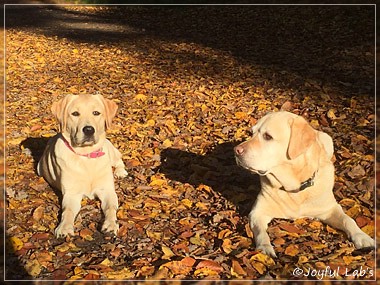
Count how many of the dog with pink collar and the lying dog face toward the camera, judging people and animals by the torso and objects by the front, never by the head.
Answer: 2

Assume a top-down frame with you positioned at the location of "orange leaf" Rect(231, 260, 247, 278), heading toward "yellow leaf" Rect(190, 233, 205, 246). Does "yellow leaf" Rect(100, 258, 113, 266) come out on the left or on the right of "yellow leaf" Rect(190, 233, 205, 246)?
left

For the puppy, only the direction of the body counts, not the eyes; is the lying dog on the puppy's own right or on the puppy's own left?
on the puppy's own left

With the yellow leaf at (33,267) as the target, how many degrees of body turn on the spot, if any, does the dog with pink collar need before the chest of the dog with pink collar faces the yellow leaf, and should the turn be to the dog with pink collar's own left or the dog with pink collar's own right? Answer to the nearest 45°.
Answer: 0° — it already faces it

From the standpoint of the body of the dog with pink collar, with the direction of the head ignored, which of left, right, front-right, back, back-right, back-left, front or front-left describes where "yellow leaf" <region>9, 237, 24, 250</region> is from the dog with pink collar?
front-right

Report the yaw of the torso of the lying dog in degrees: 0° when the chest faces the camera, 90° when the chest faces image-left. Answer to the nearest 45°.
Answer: approximately 0°

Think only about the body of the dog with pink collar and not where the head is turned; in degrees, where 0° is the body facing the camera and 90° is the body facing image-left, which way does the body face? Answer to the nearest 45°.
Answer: approximately 0°
